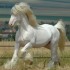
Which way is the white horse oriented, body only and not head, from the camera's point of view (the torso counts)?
to the viewer's left
